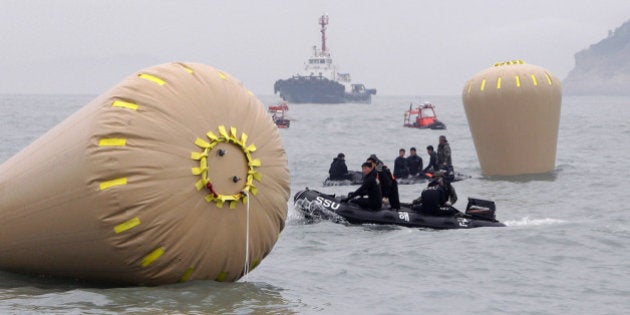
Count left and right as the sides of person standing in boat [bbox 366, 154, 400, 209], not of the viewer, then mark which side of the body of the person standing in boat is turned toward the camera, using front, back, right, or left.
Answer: left

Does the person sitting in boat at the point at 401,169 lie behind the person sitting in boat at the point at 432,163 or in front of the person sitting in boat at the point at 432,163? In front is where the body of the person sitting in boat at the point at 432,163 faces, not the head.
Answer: in front

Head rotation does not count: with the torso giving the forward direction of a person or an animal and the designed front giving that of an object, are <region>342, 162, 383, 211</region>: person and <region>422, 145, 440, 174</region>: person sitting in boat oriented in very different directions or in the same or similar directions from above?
same or similar directions

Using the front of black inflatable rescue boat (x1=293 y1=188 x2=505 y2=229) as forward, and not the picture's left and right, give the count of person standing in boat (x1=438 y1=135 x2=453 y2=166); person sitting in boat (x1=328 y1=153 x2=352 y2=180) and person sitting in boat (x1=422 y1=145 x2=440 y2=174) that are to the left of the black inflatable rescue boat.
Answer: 0

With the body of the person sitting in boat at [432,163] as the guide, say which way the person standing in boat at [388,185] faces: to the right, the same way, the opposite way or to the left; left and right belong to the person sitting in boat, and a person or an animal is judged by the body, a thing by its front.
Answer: the same way

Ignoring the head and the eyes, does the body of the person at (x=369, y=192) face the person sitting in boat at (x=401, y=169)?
no

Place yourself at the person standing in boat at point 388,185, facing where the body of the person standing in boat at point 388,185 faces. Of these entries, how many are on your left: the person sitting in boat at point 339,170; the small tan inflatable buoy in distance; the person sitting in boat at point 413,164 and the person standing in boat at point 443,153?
0

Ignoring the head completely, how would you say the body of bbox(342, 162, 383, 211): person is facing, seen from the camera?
to the viewer's left

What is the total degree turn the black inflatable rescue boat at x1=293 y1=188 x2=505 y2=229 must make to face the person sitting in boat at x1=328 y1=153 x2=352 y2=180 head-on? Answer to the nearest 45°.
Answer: approximately 90° to its right

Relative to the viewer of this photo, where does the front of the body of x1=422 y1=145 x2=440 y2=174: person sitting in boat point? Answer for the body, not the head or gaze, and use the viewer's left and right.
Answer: facing to the left of the viewer

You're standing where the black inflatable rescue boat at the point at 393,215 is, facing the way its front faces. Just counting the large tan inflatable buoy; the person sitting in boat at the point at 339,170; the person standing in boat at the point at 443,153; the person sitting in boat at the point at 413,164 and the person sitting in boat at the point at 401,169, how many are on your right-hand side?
4

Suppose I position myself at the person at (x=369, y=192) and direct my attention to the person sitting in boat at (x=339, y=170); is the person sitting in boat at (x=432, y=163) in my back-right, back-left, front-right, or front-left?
front-right

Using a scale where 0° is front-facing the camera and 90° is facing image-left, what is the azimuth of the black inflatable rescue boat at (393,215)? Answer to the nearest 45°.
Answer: approximately 90°

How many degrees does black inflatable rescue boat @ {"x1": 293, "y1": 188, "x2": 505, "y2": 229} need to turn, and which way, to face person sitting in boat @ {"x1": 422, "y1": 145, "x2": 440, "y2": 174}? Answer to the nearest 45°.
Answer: approximately 90° to its right

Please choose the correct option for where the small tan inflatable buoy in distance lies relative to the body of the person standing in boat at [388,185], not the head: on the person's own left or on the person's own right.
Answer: on the person's own right
